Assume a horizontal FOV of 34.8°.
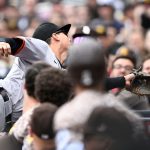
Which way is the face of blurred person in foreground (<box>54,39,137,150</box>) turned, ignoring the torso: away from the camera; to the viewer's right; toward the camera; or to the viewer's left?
away from the camera

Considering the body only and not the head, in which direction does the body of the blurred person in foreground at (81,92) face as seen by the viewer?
away from the camera

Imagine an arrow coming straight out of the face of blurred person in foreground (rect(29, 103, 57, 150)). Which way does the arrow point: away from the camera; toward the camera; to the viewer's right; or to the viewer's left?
away from the camera

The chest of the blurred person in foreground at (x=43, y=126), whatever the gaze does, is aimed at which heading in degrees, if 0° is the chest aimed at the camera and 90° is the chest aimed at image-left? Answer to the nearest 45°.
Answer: approximately 180°

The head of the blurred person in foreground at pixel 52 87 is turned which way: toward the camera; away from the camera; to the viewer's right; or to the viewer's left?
away from the camera

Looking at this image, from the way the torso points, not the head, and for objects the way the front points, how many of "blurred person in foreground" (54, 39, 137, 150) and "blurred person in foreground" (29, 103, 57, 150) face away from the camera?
2

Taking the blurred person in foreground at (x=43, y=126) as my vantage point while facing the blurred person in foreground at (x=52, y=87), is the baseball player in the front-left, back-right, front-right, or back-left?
front-left

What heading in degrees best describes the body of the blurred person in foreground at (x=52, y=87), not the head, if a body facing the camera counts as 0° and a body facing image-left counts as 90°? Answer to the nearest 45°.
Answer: approximately 180°

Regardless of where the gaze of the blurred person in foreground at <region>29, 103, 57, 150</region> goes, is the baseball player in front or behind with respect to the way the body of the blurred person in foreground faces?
in front

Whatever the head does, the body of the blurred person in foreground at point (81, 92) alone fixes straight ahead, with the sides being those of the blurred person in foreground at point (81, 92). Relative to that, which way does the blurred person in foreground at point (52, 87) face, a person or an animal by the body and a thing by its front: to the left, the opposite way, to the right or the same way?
the same way
